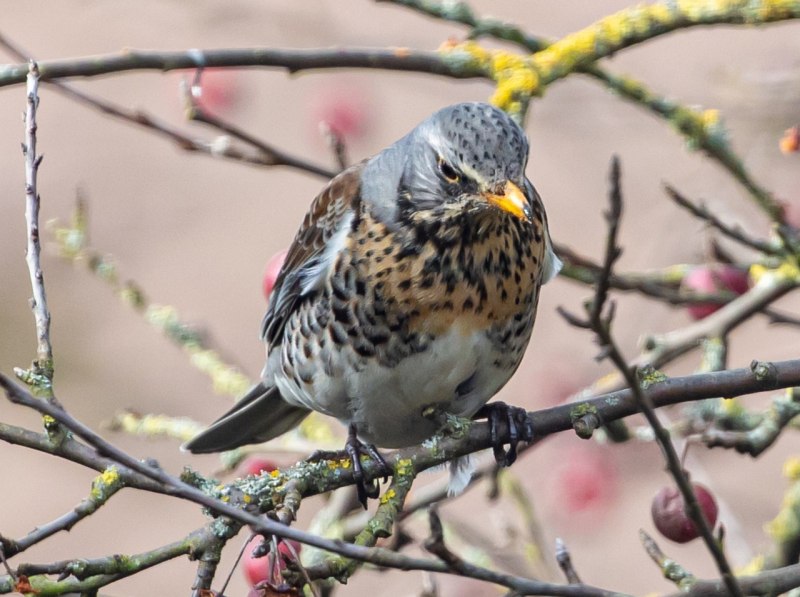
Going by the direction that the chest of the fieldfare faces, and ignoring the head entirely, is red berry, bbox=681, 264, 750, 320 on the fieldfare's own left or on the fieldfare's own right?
on the fieldfare's own left

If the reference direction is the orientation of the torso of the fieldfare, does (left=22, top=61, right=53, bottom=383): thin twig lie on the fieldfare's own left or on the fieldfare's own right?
on the fieldfare's own right

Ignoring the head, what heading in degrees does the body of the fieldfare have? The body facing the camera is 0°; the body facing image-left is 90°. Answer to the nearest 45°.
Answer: approximately 315°

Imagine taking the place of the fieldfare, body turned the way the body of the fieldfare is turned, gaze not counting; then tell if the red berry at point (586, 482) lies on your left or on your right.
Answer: on your left

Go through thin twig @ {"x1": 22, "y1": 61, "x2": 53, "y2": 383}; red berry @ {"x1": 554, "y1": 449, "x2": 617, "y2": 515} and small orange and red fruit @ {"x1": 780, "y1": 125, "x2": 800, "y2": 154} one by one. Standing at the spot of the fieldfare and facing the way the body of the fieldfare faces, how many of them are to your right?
1

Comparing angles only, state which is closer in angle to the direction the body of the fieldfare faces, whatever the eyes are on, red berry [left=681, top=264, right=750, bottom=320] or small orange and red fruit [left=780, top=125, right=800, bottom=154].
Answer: the small orange and red fruit

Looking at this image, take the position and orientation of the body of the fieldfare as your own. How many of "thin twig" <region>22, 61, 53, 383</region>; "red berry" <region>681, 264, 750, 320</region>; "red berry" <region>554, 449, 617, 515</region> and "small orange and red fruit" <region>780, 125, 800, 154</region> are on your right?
1
